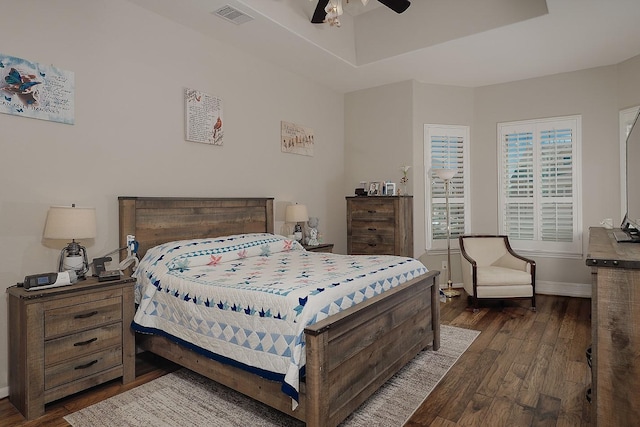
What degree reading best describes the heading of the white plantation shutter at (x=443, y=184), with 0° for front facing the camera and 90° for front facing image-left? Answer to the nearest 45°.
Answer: approximately 0°

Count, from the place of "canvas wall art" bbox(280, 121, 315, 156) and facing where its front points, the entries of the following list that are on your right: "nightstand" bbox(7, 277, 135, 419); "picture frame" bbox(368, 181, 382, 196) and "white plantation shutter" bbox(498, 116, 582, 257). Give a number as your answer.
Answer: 1

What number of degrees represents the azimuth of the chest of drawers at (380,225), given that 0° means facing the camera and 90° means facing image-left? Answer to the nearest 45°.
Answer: approximately 45°

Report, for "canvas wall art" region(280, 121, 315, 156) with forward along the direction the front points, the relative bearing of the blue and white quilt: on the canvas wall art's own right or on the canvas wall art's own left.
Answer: on the canvas wall art's own right

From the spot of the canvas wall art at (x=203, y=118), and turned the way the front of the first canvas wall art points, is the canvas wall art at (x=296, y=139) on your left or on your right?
on your left

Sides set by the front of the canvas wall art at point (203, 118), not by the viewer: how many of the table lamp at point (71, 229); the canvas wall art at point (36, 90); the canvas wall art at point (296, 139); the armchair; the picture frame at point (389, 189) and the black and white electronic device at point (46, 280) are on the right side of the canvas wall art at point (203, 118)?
3

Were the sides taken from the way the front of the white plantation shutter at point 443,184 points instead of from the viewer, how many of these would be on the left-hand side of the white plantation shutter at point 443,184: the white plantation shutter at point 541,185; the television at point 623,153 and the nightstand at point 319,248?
2
